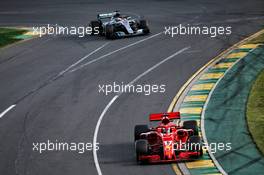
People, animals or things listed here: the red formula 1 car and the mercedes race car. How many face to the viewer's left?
0
